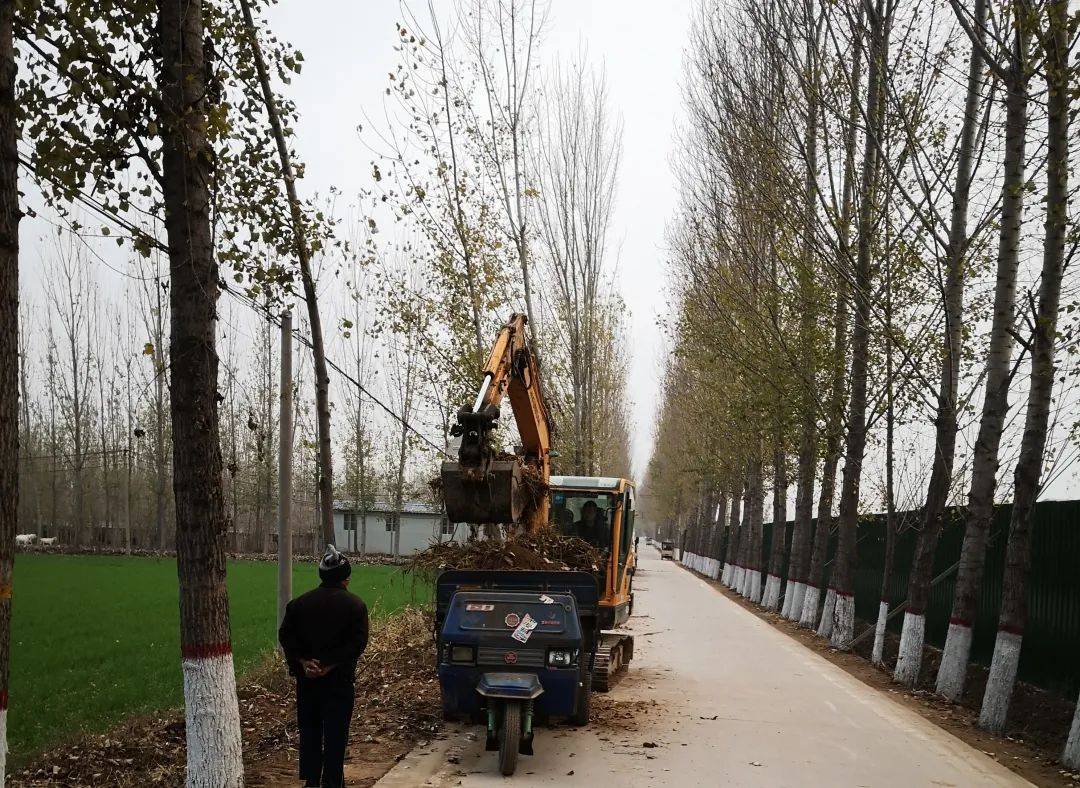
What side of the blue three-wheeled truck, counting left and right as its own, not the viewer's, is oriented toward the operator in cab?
back

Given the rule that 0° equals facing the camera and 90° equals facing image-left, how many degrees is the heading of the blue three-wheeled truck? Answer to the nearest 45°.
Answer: approximately 0°

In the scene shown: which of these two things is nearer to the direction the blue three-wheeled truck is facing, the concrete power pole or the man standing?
the man standing

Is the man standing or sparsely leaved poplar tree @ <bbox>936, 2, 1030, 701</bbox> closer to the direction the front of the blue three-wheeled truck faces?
the man standing

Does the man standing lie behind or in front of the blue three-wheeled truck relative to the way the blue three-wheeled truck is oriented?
in front
